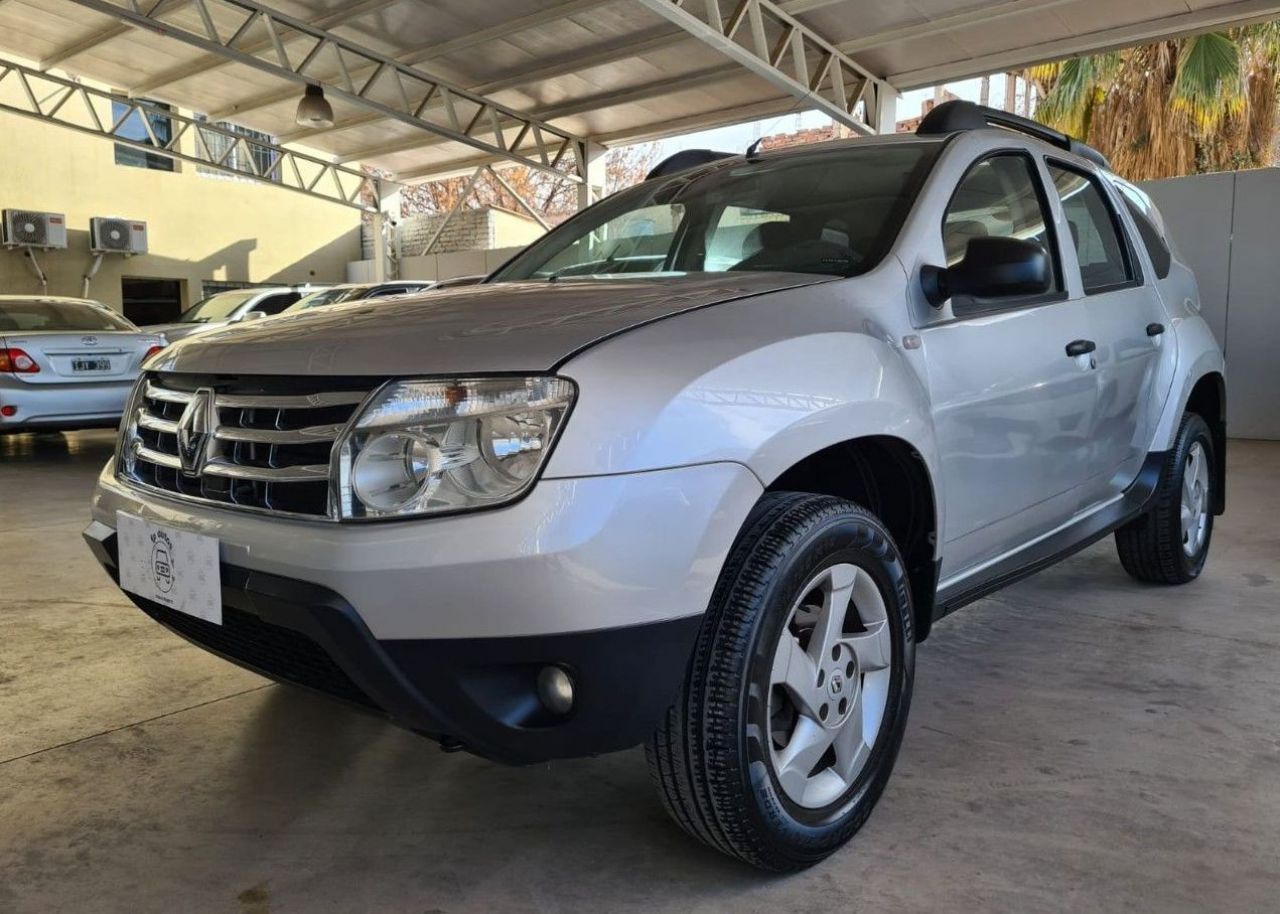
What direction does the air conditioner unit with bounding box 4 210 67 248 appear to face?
toward the camera

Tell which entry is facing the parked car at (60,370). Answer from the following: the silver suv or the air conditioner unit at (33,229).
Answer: the air conditioner unit

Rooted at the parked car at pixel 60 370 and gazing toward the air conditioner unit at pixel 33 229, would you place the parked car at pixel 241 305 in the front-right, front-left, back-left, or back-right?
front-right

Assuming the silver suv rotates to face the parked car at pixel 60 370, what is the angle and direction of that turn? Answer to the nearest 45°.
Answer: approximately 90° to its right

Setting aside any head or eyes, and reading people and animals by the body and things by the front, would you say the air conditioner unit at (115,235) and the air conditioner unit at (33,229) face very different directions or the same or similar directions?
same or similar directions

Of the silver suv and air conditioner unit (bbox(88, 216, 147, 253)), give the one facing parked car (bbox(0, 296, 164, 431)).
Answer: the air conditioner unit

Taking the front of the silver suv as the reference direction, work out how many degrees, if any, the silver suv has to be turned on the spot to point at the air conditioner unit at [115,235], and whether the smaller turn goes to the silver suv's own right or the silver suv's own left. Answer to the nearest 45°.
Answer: approximately 90° to the silver suv's own right

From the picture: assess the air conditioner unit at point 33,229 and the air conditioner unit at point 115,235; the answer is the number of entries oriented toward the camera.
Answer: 2

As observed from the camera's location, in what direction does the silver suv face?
facing the viewer and to the left of the viewer

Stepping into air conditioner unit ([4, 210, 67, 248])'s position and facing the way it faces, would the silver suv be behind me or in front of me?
in front

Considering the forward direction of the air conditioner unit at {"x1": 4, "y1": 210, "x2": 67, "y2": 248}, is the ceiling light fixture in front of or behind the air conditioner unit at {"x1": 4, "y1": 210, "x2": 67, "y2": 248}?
in front

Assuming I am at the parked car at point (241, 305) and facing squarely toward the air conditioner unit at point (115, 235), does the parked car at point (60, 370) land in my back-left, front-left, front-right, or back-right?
back-left

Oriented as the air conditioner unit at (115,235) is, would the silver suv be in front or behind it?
in front

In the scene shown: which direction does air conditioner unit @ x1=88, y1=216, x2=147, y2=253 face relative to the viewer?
toward the camera
